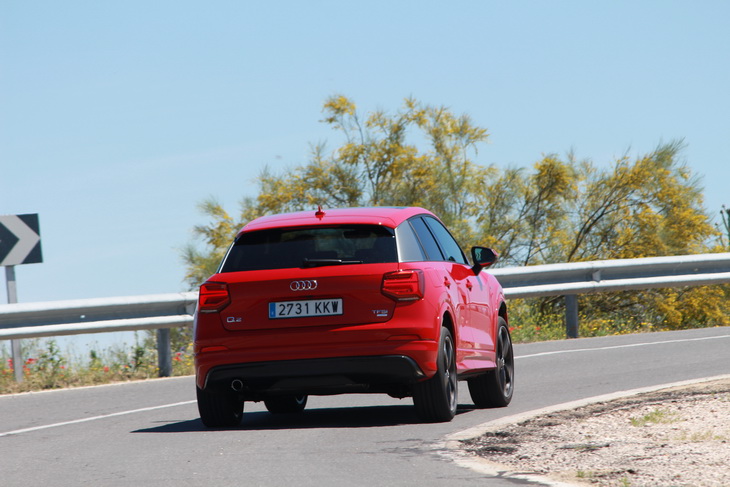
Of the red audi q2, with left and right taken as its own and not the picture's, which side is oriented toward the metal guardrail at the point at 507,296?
front

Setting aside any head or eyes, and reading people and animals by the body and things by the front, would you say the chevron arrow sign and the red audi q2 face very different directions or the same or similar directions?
very different directions

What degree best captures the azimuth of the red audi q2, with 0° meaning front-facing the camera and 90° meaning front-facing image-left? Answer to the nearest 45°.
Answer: approximately 180°

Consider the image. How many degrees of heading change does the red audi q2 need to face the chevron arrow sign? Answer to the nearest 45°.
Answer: approximately 45° to its left

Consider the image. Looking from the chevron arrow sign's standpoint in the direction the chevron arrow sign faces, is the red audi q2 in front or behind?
in front

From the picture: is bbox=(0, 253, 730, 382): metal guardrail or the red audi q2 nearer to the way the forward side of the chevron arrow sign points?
the red audi q2

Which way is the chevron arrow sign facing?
toward the camera

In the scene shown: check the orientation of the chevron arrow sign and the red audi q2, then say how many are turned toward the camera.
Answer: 1

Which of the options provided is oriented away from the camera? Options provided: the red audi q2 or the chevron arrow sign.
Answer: the red audi q2

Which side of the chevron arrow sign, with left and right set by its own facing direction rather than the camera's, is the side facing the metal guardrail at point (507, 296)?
left
